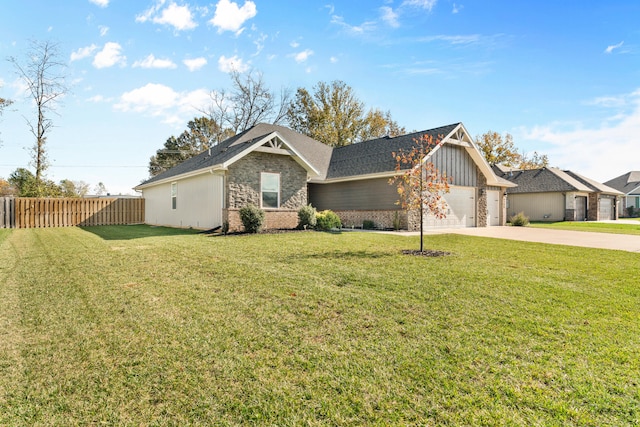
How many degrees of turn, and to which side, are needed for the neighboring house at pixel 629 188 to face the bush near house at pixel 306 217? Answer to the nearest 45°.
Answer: approximately 45° to its right

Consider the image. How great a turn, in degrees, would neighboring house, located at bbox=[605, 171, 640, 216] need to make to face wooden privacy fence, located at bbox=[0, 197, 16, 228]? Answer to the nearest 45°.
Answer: approximately 90° to its right

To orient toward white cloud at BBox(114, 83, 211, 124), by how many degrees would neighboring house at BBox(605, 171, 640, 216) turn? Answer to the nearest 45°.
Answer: approximately 90° to its right

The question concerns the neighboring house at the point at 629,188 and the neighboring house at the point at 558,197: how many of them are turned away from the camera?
0

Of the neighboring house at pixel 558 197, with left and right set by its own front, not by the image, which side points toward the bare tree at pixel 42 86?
right

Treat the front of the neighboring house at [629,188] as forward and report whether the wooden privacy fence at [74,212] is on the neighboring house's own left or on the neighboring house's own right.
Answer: on the neighboring house's own right

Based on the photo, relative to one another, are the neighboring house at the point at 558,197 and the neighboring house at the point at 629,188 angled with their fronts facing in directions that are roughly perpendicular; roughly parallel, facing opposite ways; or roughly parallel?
roughly parallel
